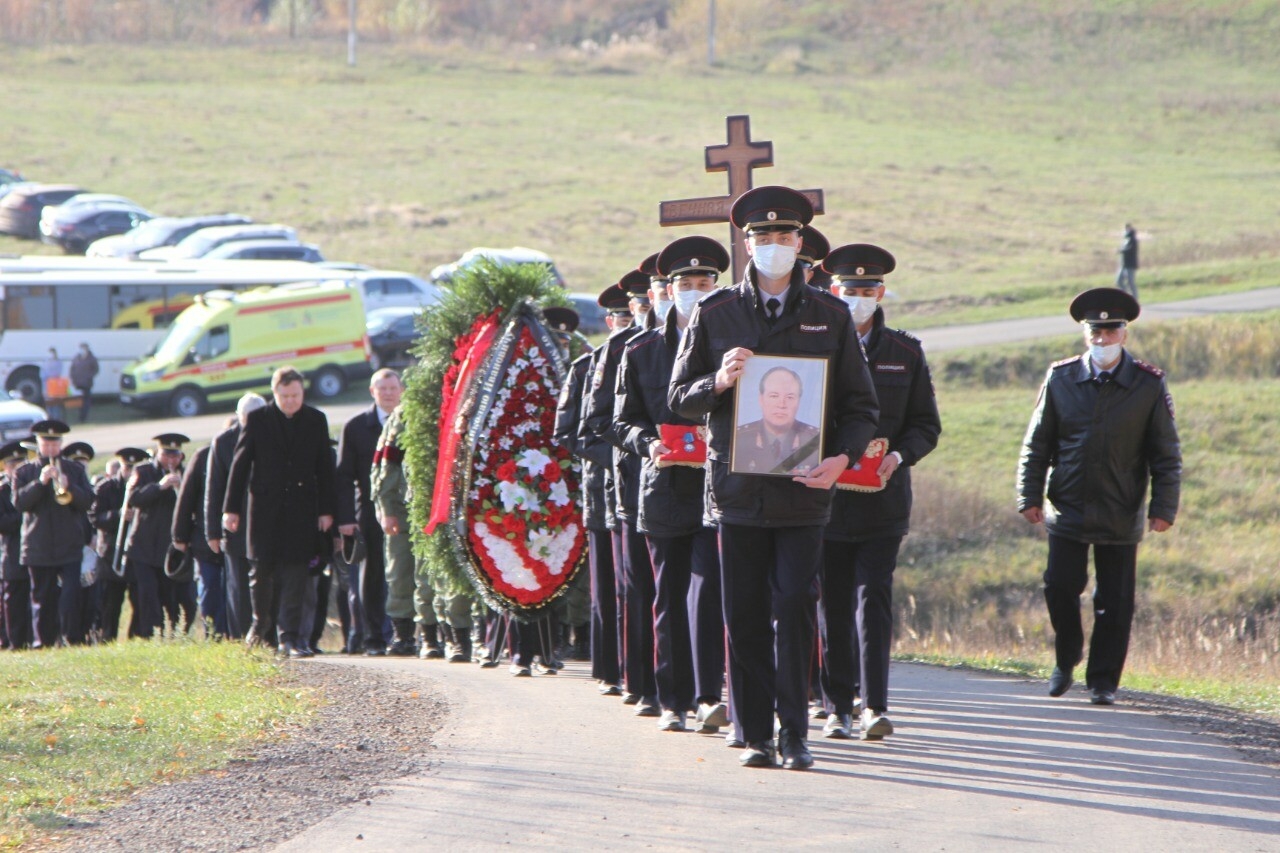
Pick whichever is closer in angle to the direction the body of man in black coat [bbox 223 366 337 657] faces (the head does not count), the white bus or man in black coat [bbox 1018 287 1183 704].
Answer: the man in black coat

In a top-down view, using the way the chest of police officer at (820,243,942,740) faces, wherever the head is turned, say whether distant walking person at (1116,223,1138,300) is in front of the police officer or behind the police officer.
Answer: behind

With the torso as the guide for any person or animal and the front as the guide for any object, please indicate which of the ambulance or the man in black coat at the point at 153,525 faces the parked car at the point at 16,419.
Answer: the ambulance

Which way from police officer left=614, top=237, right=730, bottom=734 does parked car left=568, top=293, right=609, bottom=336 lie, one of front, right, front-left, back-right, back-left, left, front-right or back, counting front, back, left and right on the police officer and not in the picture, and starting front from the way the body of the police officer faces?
back

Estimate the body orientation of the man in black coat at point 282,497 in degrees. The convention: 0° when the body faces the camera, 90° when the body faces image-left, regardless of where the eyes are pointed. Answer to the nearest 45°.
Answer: approximately 0°

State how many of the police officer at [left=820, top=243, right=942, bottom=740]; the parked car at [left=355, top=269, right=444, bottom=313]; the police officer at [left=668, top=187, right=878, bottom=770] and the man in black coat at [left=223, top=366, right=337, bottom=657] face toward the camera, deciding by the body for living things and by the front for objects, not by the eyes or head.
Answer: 3

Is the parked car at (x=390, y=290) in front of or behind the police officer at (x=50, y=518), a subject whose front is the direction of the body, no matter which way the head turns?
behind

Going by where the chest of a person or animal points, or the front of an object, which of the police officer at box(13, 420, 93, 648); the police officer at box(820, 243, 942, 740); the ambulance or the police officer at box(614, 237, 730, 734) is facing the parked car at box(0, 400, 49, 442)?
the ambulance

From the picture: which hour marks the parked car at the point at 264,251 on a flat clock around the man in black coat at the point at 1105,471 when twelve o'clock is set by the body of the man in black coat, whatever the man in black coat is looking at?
The parked car is roughly at 5 o'clock from the man in black coat.

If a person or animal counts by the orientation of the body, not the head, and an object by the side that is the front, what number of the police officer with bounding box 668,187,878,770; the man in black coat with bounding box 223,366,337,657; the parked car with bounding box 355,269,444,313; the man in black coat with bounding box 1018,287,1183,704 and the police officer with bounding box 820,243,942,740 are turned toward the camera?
4

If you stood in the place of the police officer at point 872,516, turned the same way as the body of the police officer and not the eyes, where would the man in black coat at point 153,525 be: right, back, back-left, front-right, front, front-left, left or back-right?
back-right
